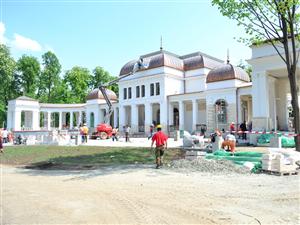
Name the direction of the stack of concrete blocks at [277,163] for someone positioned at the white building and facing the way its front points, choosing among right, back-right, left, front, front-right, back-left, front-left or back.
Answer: front-left

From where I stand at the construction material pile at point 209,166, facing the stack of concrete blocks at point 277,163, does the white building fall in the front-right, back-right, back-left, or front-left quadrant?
back-left

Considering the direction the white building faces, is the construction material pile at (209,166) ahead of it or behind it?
ahead

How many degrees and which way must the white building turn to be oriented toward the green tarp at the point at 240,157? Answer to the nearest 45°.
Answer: approximately 45° to its left

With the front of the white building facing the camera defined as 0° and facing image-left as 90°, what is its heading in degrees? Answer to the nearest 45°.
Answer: approximately 45°
